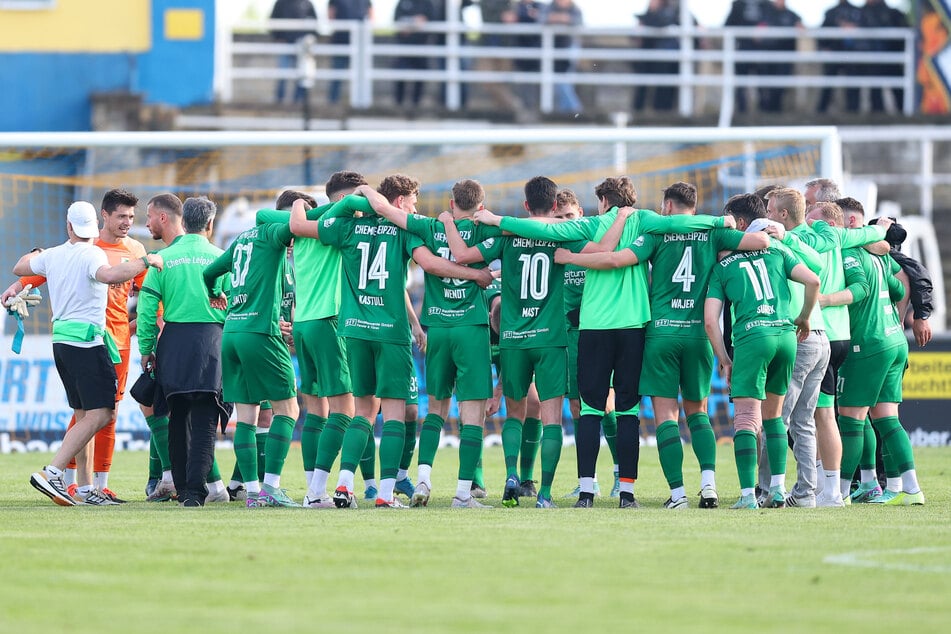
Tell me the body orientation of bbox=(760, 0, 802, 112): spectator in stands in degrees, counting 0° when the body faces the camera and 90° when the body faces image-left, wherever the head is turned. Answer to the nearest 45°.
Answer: approximately 0°

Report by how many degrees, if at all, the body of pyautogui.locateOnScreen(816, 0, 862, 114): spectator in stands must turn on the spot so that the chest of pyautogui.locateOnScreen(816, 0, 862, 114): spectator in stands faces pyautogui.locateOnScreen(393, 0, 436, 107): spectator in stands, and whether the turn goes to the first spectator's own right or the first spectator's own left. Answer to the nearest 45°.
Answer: approximately 90° to the first spectator's own right

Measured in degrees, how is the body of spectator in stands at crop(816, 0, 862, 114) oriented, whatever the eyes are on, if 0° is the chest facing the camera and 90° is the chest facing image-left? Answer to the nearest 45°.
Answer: approximately 0°

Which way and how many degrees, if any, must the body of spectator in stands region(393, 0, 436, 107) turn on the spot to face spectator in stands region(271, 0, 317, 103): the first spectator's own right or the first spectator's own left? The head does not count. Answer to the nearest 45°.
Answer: approximately 90° to the first spectator's own right

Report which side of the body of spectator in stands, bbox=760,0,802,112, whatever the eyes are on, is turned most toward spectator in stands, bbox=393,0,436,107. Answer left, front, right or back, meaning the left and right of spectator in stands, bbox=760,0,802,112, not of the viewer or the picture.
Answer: right

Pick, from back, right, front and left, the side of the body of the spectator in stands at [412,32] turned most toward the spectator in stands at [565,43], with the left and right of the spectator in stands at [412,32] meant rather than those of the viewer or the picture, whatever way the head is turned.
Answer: left

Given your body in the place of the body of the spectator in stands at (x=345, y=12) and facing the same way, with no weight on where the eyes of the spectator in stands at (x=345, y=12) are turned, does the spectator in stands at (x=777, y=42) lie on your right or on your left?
on your left

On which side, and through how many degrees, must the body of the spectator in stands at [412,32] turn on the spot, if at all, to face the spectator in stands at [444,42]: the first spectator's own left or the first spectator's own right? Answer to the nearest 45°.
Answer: approximately 135° to the first spectator's own left

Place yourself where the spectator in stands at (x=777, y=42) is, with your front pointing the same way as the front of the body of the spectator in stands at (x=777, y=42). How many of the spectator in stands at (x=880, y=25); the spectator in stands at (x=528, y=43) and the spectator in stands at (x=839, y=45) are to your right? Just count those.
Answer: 1

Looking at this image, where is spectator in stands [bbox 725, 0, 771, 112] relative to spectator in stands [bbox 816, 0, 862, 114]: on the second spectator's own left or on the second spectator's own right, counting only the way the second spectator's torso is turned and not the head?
on the second spectator's own right
